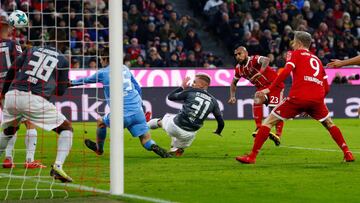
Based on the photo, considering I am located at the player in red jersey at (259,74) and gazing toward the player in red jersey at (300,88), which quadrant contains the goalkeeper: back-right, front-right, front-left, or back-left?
front-right

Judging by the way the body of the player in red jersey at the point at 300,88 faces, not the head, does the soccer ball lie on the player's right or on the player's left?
on the player's left

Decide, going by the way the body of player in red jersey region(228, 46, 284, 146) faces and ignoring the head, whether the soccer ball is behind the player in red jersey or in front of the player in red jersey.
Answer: in front

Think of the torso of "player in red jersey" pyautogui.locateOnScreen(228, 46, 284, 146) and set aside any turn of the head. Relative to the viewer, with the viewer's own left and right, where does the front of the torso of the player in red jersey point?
facing the viewer and to the left of the viewer

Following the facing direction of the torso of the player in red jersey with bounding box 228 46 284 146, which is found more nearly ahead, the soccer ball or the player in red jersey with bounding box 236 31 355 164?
the soccer ball

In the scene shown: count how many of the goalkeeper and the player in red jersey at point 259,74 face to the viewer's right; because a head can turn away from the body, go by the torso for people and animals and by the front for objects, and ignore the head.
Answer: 0

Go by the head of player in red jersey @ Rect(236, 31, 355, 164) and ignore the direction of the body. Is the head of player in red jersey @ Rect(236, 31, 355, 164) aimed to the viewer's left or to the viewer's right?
to the viewer's left

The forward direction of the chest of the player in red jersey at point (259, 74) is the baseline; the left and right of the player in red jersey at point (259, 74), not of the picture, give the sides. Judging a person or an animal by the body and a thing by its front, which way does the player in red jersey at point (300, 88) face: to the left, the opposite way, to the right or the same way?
to the right

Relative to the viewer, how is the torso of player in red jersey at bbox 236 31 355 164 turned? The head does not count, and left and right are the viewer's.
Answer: facing away from the viewer and to the left of the viewer
